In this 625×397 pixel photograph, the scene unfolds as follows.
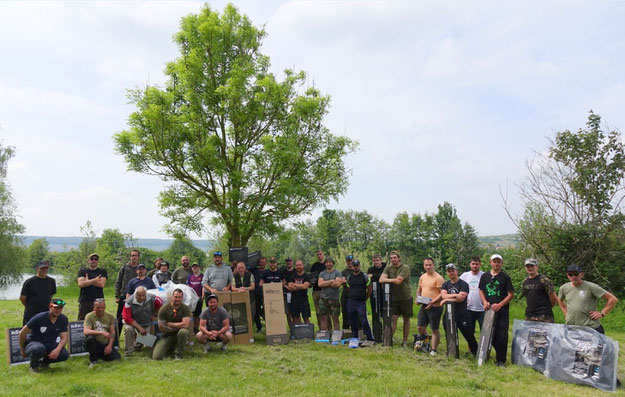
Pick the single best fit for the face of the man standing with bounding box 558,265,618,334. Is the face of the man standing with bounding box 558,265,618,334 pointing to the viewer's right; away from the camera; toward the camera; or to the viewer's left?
toward the camera

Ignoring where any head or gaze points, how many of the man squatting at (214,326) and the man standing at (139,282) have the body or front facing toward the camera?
2

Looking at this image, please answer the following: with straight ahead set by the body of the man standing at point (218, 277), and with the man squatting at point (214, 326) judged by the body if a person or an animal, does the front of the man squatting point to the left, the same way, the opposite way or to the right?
the same way

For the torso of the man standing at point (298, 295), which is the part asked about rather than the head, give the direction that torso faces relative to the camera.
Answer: toward the camera

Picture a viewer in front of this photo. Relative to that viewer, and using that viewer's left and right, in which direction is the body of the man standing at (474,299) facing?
facing the viewer

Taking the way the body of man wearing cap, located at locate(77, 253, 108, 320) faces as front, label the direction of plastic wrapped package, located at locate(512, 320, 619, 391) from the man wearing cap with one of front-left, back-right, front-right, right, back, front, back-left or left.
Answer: front-left

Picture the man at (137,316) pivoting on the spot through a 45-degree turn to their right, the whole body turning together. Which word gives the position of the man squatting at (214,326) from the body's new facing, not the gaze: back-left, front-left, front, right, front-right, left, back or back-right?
back-left

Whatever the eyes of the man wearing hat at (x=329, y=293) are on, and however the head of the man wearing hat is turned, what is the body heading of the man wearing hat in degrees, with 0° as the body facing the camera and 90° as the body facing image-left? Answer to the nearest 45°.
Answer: approximately 0°

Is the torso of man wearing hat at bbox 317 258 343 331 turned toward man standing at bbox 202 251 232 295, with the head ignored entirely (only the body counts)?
no

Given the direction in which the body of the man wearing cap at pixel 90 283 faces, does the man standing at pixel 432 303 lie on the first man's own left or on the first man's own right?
on the first man's own left
